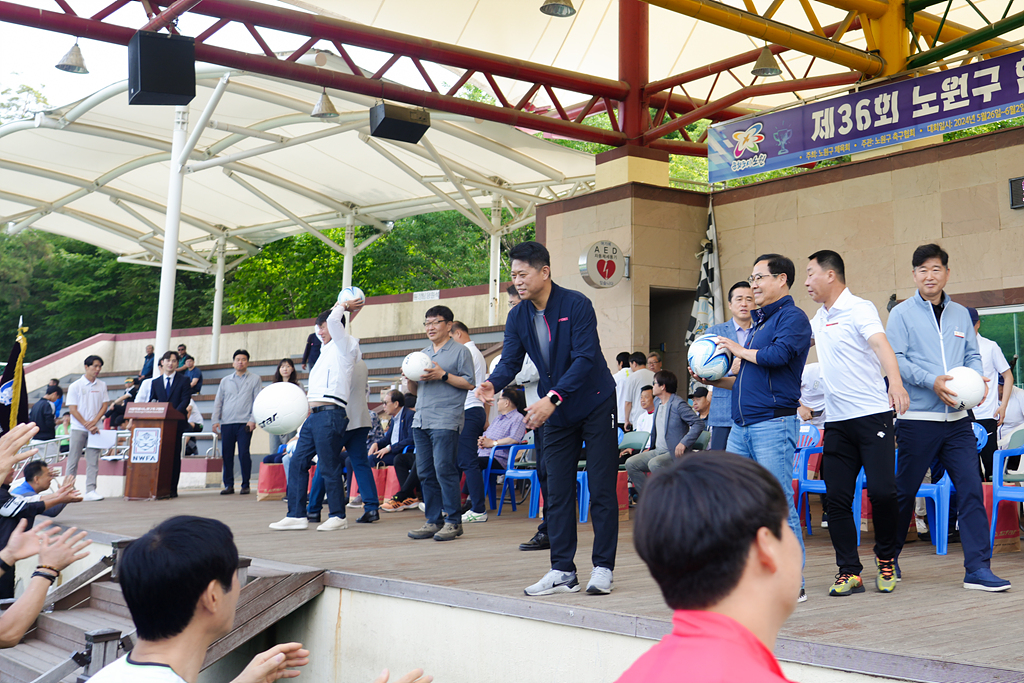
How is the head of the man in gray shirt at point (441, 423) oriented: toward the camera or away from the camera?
toward the camera

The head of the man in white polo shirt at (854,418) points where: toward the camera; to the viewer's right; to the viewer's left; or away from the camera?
to the viewer's left

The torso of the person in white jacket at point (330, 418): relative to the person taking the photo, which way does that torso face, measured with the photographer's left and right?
facing to the left of the viewer

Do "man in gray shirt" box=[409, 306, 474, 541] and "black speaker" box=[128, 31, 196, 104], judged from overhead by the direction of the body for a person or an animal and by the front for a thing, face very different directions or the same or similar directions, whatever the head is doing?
same or similar directions

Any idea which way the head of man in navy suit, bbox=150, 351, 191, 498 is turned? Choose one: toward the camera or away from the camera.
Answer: toward the camera

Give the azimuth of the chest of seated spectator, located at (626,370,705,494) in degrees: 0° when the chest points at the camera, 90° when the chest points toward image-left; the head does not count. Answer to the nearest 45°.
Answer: approximately 45°

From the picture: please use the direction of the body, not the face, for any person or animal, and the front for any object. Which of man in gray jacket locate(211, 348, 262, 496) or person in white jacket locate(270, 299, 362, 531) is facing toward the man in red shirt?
the man in gray jacket

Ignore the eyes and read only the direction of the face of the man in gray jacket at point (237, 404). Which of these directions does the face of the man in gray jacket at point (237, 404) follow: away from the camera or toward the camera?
toward the camera

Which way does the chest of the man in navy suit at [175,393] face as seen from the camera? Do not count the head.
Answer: toward the camera

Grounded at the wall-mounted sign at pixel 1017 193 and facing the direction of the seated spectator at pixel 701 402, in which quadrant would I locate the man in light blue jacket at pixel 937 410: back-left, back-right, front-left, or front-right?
front-left

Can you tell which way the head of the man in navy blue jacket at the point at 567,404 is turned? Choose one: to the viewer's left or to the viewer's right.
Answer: to the viewer's left

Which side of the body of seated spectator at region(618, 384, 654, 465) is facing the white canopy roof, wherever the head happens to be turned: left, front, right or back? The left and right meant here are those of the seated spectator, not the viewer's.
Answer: right

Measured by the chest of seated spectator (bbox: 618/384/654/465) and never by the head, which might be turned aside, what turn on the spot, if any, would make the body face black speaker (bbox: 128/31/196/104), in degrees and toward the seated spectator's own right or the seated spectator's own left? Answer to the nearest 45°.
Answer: approximately 45° to the seated spectator's own right
